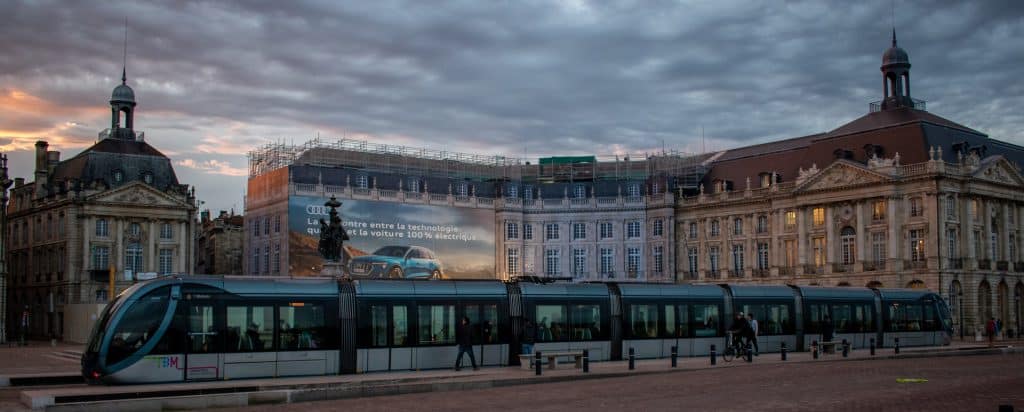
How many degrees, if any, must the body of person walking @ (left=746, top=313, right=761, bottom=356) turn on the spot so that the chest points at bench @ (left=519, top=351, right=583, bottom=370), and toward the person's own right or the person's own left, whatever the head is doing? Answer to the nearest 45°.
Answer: approximately 45° to the person's own left

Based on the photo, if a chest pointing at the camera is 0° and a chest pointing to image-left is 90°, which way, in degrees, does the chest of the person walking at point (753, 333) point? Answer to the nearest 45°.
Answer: approximately 90°
